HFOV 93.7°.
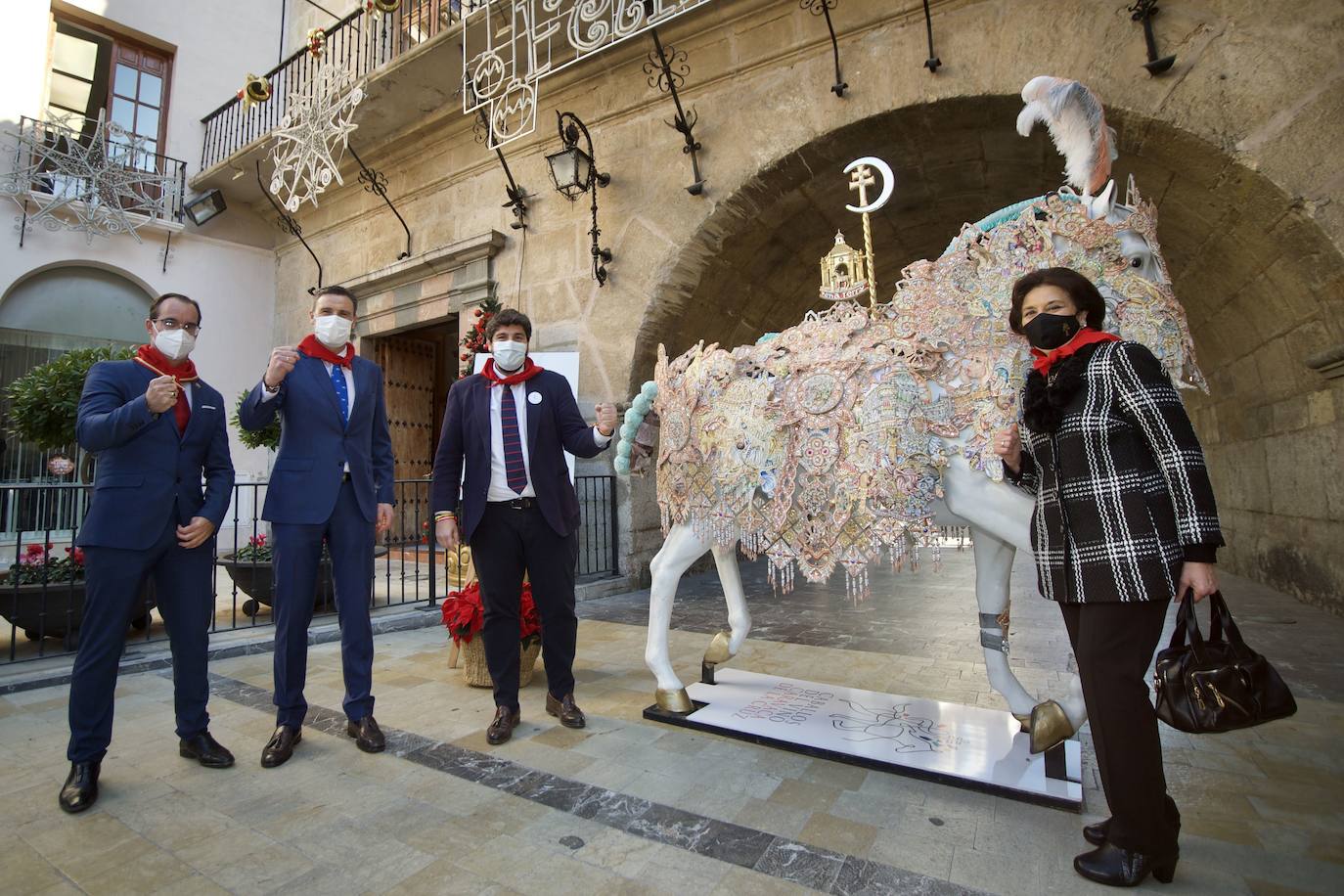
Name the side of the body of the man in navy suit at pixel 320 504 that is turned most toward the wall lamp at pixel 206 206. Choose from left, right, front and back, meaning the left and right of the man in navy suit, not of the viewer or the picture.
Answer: back

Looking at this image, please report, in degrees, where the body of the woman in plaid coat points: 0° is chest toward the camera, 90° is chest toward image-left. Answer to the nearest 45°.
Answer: approximately 45°

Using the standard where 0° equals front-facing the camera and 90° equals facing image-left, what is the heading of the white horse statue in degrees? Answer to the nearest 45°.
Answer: approximately 270°

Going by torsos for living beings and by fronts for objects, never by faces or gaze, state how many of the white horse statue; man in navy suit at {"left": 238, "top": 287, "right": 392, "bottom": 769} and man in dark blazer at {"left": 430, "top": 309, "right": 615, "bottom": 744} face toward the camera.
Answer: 2

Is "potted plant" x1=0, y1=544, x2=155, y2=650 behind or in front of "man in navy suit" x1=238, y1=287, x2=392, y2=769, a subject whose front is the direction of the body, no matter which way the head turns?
behind

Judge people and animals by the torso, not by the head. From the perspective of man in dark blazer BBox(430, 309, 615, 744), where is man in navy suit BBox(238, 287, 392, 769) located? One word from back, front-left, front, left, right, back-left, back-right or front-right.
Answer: right

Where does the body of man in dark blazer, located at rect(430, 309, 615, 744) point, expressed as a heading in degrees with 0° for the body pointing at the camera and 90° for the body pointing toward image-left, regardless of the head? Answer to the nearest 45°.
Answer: approximately 0°

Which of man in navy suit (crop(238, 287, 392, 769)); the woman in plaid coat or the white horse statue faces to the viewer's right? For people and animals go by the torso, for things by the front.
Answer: the white horse statue

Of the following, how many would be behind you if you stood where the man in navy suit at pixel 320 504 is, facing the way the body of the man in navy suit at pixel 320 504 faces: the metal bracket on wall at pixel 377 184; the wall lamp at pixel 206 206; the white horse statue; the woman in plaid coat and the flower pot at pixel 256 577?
3
